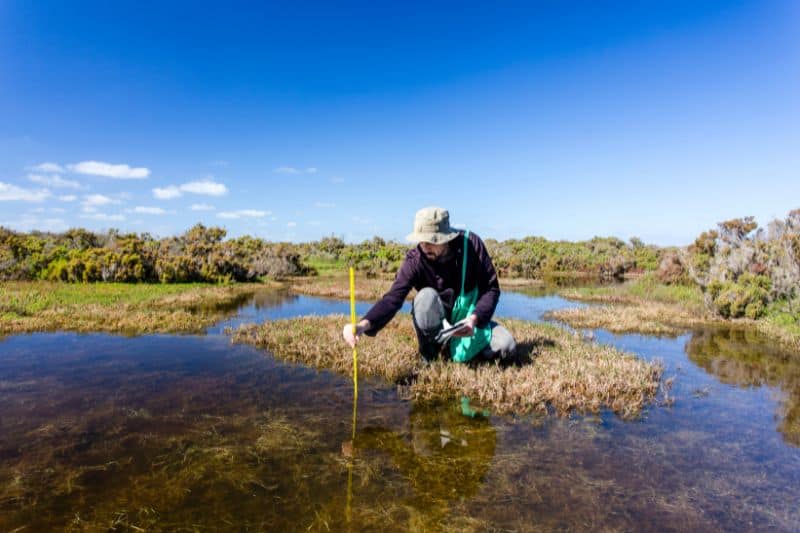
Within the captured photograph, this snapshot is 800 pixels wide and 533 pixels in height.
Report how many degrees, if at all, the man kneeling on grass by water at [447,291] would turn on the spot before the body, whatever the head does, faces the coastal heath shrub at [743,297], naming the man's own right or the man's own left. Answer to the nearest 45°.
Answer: approximately 180°

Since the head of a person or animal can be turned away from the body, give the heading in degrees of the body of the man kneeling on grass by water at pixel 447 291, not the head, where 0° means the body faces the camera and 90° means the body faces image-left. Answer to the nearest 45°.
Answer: approximately 45°
